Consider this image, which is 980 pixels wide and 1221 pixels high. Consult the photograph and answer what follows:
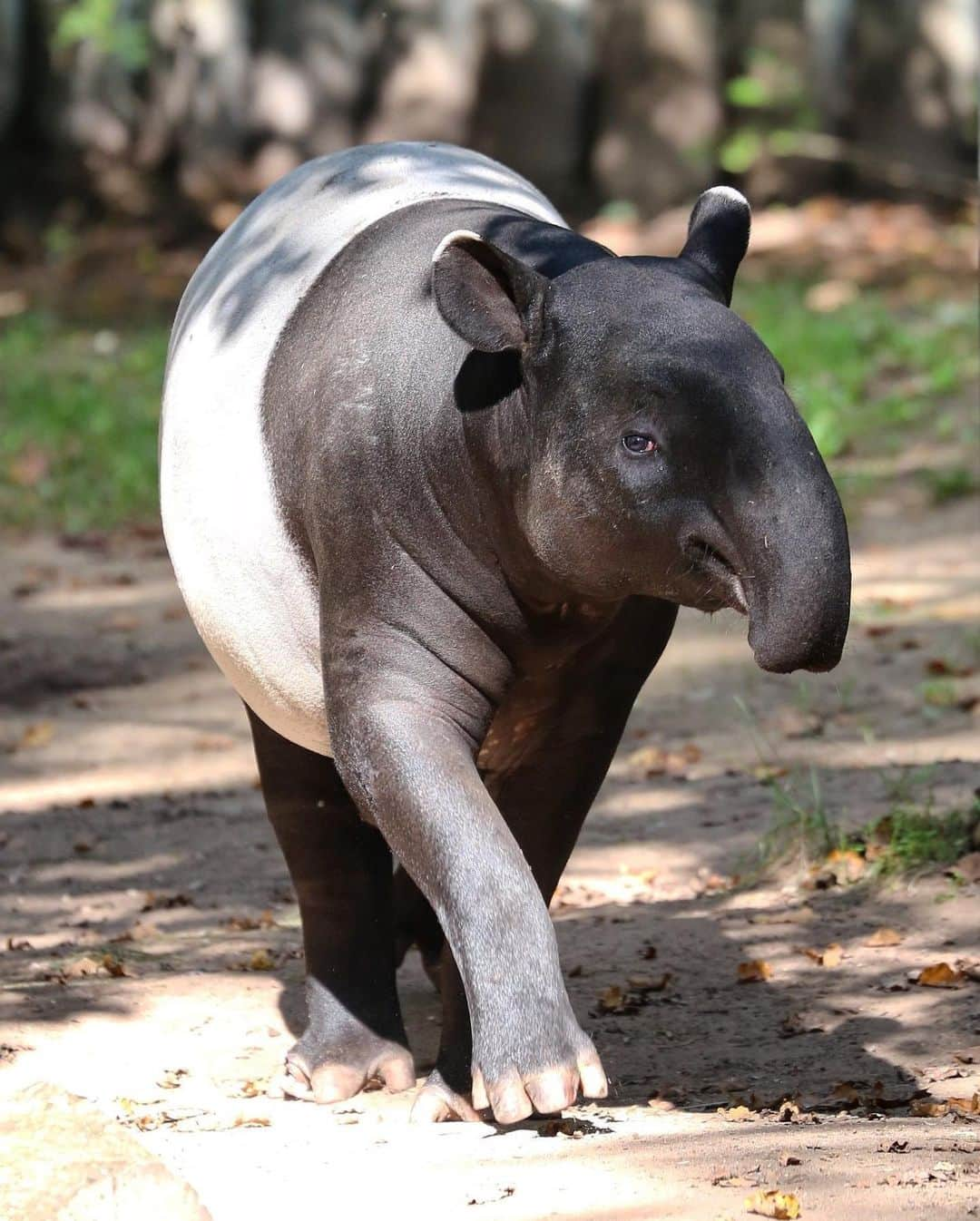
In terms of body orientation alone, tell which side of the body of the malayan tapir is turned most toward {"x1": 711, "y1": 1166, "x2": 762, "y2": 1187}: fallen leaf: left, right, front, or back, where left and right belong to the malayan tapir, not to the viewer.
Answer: front

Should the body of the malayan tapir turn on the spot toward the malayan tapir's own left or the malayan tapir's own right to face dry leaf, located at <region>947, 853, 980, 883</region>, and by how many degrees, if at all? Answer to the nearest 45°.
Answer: approximately 90° to the malayan tapir's own left

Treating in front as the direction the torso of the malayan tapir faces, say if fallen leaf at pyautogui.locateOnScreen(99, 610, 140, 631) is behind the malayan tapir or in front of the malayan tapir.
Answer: behind

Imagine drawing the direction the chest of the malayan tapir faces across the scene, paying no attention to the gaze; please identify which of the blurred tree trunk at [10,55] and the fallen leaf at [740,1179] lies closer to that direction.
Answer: the fallen leaf

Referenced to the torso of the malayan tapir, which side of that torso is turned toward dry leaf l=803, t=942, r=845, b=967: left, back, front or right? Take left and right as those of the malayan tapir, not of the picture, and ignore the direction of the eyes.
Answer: left

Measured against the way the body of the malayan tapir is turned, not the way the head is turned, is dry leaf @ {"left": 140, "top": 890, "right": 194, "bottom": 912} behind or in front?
behind
